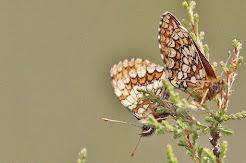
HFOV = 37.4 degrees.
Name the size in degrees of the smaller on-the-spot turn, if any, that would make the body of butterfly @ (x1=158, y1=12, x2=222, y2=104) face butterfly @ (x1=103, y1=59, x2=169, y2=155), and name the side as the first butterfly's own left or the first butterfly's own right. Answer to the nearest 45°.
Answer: approximately 135° to the first butterfly's own left

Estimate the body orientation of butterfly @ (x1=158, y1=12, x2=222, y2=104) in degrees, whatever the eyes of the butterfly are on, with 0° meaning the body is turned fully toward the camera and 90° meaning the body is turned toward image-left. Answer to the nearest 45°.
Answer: approximately 270°
